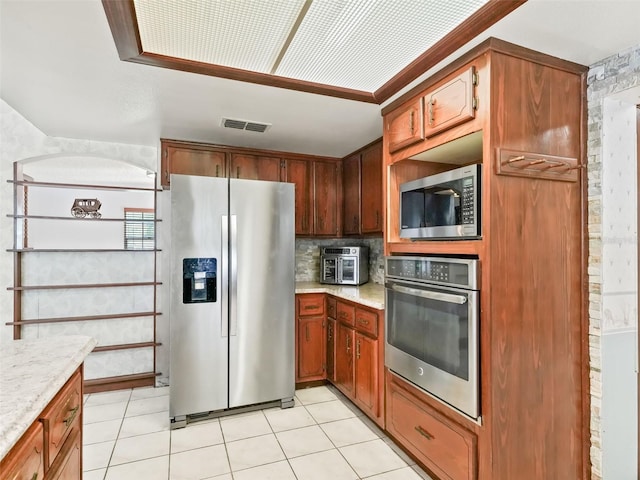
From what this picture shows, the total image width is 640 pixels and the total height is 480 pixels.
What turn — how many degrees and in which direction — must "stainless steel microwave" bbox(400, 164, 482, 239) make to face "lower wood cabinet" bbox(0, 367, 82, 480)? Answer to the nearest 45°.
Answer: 0° — it already faces it

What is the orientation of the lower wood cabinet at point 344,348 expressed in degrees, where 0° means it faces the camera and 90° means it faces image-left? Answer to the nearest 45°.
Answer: approximately 45°

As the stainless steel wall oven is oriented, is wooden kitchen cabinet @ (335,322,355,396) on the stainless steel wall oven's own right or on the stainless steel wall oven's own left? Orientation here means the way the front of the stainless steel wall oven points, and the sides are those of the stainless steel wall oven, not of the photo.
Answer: on the stainless steel wall oven's own right

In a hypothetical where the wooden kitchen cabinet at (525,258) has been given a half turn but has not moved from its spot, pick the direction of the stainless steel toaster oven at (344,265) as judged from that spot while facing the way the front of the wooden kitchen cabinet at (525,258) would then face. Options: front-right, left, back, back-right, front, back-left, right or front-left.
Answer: left
